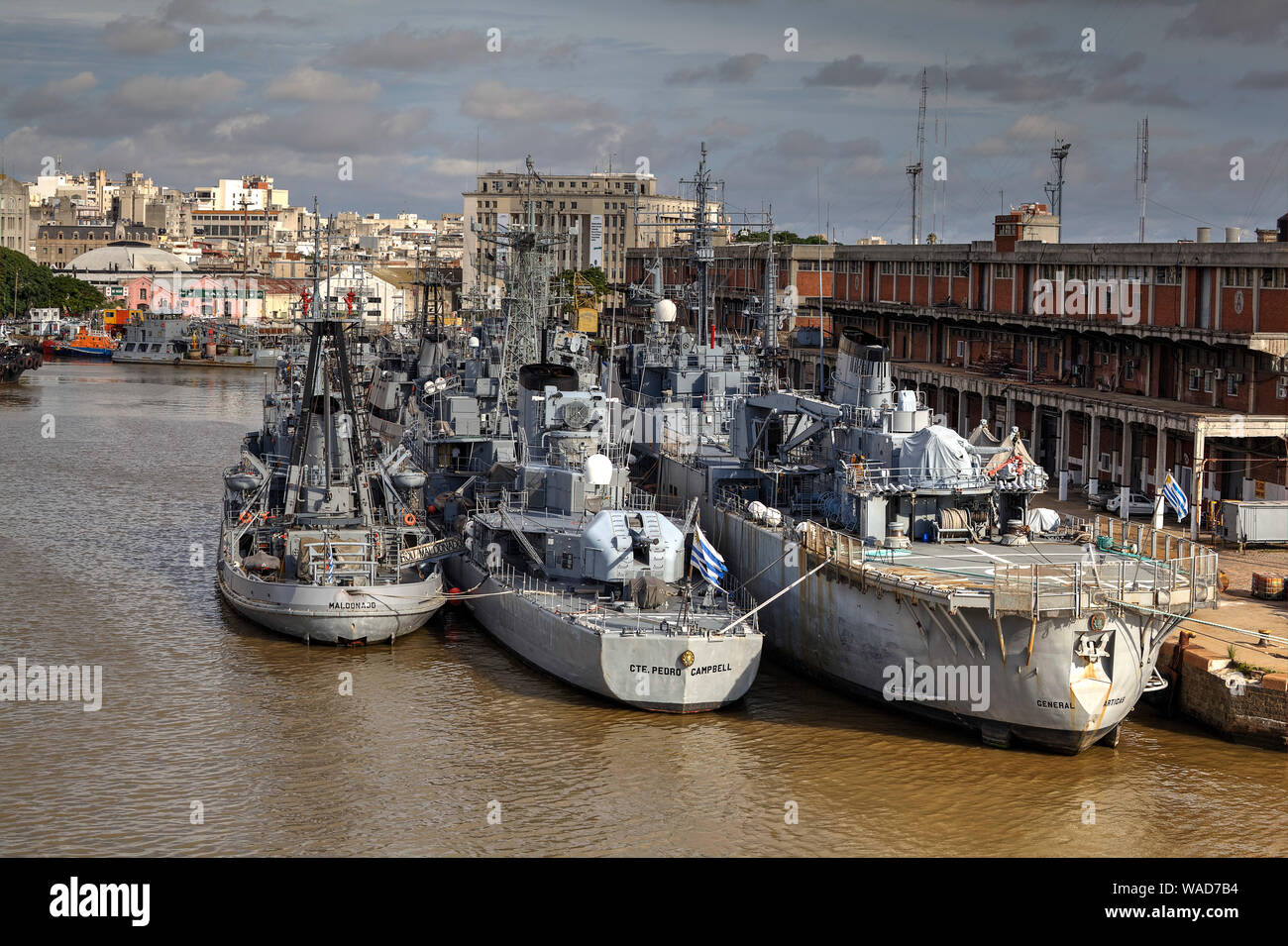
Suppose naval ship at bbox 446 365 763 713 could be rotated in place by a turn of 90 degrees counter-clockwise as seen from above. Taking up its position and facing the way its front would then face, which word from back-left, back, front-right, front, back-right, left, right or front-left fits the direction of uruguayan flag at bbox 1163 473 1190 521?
back-left

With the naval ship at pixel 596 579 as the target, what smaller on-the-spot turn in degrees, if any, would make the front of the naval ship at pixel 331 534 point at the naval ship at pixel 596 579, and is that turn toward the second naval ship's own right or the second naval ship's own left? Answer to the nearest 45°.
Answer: approximately 135° to the second naval ship's own right

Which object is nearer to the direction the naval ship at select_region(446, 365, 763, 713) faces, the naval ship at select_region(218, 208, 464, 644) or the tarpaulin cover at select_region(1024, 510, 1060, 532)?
the naval ship

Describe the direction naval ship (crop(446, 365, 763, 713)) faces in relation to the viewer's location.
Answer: facing away from the viewer and to the left of the viewer

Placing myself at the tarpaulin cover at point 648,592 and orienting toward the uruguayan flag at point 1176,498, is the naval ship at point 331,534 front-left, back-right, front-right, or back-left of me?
back-left

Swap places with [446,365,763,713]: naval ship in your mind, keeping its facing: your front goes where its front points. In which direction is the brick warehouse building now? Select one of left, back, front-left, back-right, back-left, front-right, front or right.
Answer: right

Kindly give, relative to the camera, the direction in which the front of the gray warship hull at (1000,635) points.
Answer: facing away from the viewer and to the left of the viewer

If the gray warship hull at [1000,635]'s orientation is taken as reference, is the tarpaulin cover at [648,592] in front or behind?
in front

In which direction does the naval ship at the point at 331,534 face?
away from the camera

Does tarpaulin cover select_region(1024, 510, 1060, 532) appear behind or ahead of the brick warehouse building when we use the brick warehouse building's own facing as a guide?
ahead

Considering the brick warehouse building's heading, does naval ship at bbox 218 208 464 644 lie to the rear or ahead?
ahead

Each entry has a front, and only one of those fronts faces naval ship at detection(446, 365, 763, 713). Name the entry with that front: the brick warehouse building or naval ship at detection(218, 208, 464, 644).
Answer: the brick warehouse building

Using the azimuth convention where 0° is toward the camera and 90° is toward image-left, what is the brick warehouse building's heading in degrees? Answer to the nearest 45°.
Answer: approximately 45°

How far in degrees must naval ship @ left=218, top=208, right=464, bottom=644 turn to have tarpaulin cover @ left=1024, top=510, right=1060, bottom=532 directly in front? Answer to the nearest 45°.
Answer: approximately 135° to its right
